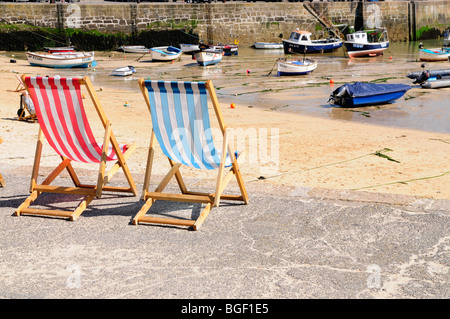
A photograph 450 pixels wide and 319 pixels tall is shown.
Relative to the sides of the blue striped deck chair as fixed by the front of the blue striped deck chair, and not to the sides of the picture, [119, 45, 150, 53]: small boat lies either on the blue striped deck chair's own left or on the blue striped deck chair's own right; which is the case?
on the blue striped deck chair's own left

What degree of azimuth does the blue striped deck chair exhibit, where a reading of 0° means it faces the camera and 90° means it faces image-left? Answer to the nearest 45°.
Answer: approximately 225°

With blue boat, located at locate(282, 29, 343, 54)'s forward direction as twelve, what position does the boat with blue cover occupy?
The boat with blue cover is roughly at 9 o'clock from the blue boat.

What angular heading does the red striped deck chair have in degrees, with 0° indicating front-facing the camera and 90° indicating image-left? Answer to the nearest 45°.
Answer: approximately 225°

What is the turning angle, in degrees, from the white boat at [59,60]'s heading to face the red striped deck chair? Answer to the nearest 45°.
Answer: approximately 90° to its left

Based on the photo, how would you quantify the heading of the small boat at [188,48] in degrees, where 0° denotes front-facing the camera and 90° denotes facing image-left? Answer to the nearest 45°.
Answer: approximately 90°
